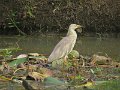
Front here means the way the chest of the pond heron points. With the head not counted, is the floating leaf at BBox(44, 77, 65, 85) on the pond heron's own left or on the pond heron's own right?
on the pond heron's own right

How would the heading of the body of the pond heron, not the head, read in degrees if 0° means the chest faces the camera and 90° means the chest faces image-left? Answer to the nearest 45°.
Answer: approximately 270°
